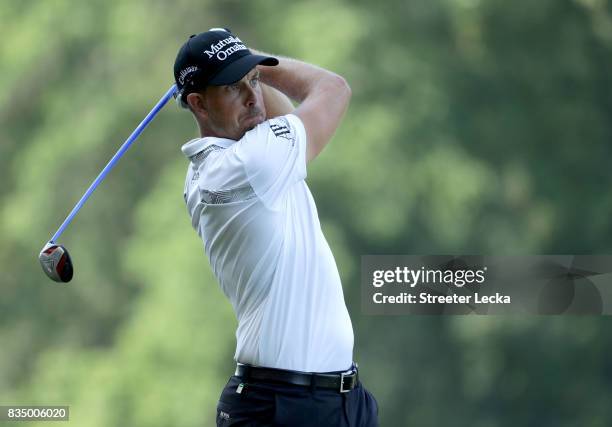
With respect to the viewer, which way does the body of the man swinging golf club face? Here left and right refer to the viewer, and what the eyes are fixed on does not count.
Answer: facing to the right of the viewer
